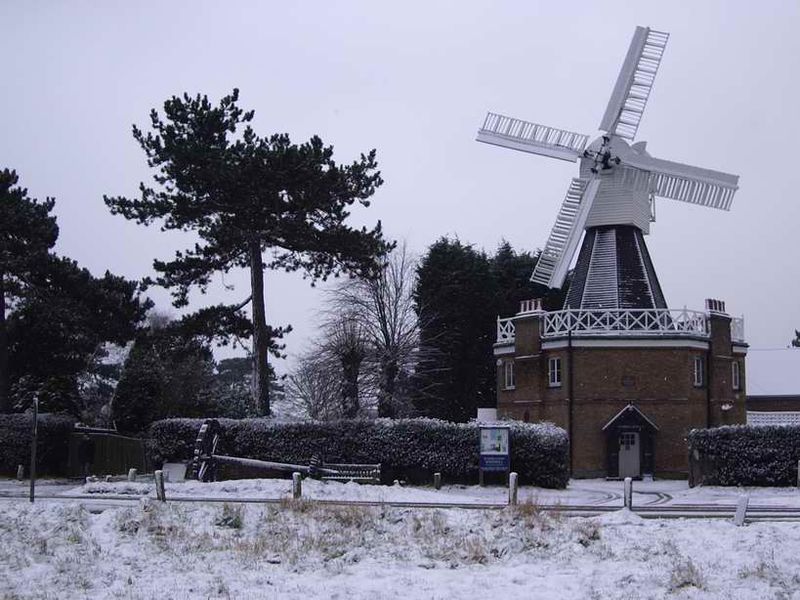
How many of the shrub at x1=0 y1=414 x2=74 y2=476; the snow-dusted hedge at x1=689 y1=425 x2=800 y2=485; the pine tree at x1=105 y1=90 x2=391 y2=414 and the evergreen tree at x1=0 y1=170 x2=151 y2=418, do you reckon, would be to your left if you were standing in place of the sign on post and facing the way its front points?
1

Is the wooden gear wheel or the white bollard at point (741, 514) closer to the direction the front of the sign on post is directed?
the white bollard

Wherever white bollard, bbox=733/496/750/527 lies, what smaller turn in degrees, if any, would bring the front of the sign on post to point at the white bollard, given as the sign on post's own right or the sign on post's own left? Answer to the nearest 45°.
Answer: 0° — it already faces it

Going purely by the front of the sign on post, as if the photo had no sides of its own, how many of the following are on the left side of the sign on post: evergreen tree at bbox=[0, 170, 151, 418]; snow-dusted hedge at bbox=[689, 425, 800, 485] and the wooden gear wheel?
1

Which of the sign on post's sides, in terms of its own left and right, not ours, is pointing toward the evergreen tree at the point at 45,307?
right

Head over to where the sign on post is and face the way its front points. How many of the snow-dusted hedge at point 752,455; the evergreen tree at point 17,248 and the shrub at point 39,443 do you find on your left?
1

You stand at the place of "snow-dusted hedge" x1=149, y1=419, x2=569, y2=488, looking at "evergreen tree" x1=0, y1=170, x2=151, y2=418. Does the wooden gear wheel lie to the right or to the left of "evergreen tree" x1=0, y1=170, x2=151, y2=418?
left

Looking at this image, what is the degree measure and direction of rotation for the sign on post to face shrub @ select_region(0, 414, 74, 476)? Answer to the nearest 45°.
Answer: approximately 90° to its right

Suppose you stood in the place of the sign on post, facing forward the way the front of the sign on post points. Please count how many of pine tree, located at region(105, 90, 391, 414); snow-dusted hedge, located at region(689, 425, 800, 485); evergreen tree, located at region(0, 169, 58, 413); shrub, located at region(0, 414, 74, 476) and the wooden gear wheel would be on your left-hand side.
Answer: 1

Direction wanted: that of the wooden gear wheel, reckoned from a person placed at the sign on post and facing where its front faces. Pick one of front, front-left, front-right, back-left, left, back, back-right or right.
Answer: right

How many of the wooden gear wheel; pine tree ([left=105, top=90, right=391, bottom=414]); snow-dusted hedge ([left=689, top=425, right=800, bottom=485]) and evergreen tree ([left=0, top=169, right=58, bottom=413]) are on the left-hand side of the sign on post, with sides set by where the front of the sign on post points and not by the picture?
1

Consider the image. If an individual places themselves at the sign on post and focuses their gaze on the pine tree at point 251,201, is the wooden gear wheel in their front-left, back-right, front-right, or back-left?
front-left

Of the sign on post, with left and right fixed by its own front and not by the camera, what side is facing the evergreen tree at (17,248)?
right

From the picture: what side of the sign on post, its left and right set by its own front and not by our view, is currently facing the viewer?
front

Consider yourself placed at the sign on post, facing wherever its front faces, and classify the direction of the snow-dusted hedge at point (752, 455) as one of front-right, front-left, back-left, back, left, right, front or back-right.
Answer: left
